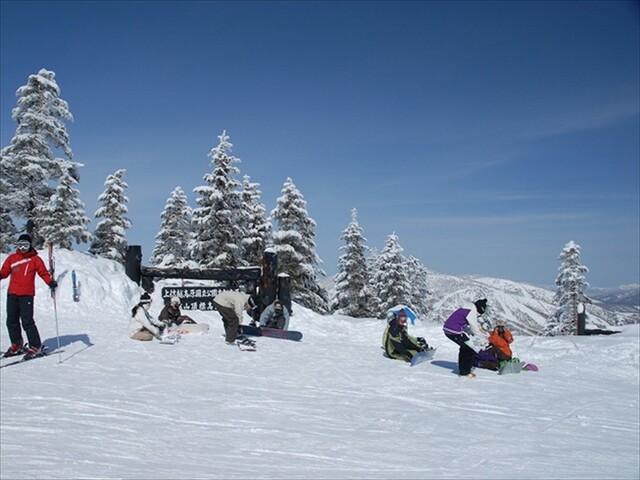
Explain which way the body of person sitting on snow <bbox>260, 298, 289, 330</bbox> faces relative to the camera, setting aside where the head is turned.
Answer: toward the camera

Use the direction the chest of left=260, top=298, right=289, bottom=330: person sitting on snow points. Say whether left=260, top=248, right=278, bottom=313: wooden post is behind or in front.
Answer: behind

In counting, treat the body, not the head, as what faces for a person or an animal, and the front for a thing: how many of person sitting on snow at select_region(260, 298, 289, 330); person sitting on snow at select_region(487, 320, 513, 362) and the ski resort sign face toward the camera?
3

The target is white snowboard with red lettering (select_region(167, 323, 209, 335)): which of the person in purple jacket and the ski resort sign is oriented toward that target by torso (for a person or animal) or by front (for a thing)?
the ski resort sign

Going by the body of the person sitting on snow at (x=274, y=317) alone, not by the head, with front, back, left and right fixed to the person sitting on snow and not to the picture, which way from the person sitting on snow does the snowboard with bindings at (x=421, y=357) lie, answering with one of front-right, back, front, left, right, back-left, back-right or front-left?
front-left

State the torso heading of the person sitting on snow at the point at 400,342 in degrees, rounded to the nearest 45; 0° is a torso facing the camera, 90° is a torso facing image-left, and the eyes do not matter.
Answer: approximately 315°

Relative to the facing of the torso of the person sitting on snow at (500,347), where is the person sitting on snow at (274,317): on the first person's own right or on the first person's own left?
on the first person's own right

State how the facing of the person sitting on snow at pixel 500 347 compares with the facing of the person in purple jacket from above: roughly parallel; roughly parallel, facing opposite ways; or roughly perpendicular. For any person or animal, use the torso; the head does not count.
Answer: roughly perpendicular

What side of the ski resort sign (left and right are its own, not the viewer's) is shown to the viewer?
front

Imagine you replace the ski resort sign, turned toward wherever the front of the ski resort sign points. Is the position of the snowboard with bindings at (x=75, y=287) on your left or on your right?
on your right

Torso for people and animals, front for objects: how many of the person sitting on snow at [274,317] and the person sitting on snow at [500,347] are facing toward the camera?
2

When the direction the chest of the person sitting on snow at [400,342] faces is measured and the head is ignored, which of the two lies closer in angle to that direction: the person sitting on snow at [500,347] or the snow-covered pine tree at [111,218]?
the person sitting on snow

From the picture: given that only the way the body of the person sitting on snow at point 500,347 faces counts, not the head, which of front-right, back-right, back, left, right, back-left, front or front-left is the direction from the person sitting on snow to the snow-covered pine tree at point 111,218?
back-right

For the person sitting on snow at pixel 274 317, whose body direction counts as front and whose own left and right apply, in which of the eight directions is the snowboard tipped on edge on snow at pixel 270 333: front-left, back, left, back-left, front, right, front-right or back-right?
front

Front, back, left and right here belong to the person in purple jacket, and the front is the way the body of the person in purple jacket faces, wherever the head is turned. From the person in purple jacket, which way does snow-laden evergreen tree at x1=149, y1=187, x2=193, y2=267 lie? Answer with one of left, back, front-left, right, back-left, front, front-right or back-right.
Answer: back-left

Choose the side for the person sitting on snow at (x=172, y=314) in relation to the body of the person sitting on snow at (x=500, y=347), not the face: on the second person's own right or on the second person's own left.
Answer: on the second person's own right
